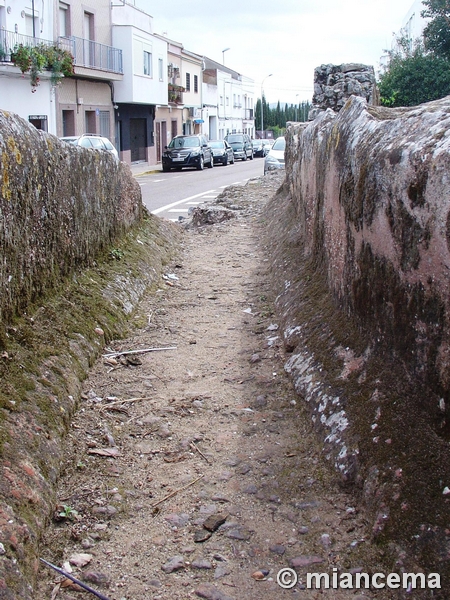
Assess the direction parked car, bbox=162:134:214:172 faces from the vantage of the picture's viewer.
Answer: facing the viewer and to the left of the viewer

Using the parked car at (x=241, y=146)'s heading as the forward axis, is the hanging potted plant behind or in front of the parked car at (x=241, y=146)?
in front

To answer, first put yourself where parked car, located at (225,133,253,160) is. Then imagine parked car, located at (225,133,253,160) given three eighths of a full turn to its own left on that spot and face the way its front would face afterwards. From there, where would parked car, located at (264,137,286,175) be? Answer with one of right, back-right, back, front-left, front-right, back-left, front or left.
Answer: right

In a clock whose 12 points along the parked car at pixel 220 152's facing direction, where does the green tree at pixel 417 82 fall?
The green tree is roughly at 10 o'clock from the parked car.

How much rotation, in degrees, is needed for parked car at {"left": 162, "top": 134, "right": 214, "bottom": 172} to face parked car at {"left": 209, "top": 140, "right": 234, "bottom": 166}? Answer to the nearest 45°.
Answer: approximately 135° to its right

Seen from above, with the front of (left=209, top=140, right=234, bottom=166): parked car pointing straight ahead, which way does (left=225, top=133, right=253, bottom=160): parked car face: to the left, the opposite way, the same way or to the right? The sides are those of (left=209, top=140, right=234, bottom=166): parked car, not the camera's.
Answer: the same way

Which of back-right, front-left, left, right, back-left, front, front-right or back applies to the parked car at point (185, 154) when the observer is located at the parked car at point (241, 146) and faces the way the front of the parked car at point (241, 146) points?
front-left

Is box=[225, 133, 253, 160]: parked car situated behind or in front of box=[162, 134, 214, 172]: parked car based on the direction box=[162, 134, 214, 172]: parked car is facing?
behind

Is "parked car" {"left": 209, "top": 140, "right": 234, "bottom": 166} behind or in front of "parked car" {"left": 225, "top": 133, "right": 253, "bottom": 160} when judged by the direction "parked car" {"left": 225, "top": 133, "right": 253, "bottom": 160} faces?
in front

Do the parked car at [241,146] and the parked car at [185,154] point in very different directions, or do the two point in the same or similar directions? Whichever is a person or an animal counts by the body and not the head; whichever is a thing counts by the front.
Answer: same or similar directions

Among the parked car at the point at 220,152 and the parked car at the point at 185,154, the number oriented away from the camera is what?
0

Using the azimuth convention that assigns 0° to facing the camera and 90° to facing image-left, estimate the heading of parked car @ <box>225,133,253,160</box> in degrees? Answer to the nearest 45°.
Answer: approximately 45°

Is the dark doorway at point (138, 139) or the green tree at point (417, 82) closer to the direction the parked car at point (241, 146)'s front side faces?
the dark doorway

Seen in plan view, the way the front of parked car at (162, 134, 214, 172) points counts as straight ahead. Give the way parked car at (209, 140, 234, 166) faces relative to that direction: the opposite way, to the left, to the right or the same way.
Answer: the same way
